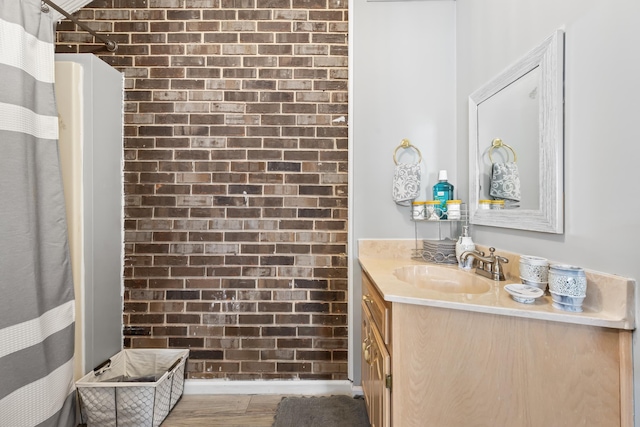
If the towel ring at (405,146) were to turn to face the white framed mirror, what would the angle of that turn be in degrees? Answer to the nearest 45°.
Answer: approximately 45° to its left

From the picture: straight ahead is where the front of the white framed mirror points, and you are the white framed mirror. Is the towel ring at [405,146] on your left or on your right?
on your right

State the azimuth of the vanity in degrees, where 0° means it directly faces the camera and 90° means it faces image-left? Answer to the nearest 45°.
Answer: approximately 90°

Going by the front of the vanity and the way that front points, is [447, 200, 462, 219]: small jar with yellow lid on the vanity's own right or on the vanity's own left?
on the vanity's own right

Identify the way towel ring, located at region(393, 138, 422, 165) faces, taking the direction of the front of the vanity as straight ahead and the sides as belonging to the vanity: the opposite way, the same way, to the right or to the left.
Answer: to the left

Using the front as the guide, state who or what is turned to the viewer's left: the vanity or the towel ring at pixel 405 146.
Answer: the vanity

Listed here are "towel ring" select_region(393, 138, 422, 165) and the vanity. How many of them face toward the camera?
1

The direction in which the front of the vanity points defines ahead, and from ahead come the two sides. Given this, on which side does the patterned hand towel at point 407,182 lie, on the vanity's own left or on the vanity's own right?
on the vanity's own right
